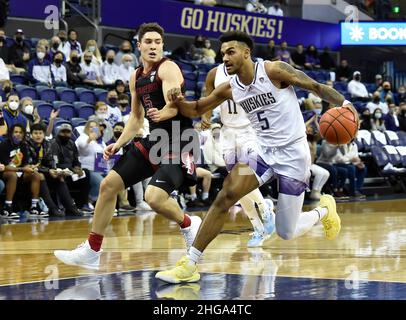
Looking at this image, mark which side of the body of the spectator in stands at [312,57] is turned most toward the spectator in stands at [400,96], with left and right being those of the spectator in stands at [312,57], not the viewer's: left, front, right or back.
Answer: left

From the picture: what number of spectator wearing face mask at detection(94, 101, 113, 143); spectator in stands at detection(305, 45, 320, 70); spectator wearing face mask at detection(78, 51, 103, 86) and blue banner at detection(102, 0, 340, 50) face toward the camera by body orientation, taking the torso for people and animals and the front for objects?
4

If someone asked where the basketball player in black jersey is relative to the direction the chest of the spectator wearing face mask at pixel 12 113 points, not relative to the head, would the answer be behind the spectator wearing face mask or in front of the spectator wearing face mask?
in front

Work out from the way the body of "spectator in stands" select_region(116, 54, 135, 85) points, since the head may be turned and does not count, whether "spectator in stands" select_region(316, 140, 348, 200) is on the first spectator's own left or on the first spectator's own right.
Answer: on the first spectator's own left

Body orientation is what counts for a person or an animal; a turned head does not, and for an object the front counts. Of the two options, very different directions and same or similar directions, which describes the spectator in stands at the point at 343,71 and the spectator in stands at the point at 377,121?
same or similar directions

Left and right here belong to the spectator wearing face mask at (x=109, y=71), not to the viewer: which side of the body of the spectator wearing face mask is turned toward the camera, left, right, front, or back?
front

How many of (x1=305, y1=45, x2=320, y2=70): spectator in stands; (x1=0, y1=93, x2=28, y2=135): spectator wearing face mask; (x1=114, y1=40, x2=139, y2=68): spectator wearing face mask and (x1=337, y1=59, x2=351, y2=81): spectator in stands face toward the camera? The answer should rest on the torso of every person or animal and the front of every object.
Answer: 4

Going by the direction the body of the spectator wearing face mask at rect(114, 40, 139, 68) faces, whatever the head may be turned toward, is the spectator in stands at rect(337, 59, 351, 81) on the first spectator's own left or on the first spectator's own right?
on the first spectator's own left

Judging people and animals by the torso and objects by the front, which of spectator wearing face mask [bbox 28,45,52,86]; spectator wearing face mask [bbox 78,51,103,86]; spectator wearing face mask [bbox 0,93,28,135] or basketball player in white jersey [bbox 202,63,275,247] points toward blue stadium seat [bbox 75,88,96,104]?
spectator wearing face mask [bbox 78,51,103,86]

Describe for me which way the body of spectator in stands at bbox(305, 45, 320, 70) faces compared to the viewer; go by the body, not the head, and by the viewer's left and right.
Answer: facing the viewer

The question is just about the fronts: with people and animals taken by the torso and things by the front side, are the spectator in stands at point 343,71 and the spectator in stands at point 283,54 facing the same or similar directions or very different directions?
same or similar directions

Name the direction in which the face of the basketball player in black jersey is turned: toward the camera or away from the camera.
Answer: toward the camera

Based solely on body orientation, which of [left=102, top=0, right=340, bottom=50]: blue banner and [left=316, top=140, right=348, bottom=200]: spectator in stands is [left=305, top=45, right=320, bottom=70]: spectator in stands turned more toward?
the spectator in stands

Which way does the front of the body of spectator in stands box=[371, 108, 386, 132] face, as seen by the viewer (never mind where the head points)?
toward the camera

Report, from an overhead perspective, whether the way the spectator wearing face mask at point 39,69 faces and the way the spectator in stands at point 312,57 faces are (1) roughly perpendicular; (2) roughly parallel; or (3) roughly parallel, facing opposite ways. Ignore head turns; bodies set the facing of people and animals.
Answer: roughly parallel
